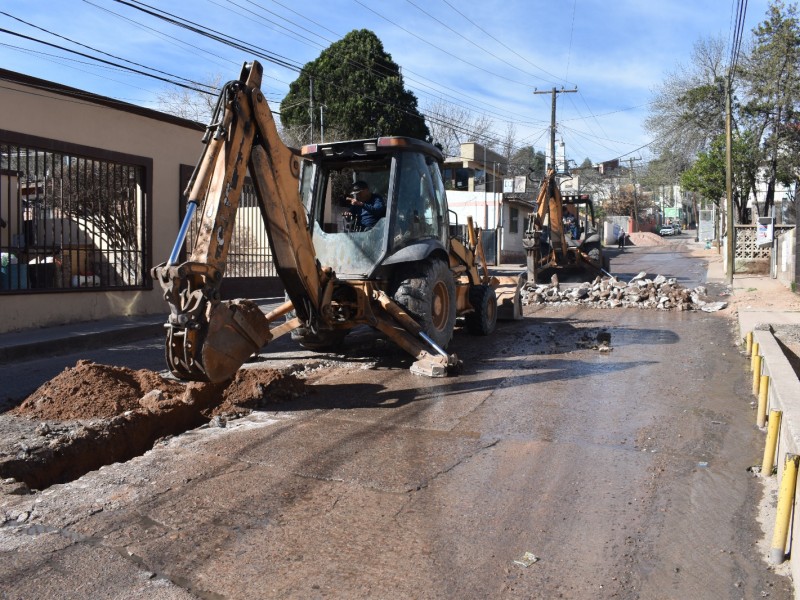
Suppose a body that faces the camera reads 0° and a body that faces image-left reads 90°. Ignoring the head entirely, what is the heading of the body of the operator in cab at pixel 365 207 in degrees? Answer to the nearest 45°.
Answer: approximately 45°

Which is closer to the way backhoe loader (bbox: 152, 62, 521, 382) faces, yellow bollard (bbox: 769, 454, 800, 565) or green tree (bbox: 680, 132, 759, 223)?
the green tree

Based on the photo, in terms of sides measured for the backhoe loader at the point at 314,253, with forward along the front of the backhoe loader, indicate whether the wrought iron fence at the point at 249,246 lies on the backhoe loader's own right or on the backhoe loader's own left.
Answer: on the backhoe loader's own left

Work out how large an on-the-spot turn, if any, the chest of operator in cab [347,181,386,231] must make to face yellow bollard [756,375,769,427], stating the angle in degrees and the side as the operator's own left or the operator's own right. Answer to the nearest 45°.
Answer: approximately 90° to the operator's own left

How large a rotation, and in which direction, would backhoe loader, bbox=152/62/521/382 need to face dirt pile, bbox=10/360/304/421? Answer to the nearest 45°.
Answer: approximately 180°

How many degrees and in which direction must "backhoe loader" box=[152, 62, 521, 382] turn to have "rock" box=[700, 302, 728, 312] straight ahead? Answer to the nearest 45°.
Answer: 0° — it already faces it

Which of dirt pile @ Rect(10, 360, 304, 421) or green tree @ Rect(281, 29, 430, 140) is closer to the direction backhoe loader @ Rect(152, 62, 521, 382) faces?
the green tree

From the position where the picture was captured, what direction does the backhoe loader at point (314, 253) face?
facing away from the viewer and to the right of the viewer

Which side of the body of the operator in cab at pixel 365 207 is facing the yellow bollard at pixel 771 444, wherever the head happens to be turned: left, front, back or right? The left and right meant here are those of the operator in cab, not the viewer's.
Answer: left

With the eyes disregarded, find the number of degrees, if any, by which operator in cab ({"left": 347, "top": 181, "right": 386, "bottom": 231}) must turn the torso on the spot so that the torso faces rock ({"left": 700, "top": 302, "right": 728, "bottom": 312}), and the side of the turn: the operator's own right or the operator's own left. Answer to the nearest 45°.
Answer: approximately 180°
